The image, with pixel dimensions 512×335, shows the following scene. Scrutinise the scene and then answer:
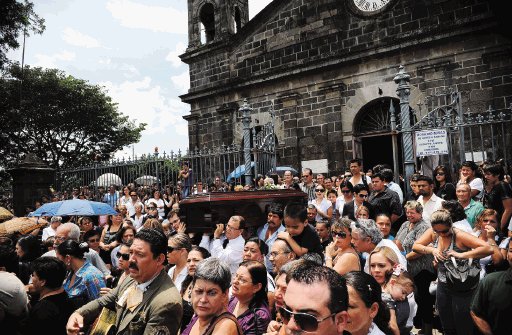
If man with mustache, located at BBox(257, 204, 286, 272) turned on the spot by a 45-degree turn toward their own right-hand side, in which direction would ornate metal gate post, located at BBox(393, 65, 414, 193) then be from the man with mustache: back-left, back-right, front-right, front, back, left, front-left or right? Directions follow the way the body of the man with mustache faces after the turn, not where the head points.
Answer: back-right

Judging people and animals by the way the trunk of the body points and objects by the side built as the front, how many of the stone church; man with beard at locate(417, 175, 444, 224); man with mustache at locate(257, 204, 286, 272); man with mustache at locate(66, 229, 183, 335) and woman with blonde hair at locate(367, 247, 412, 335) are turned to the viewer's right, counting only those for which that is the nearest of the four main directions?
0

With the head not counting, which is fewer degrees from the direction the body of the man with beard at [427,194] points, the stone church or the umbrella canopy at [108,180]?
the umbrella canopy

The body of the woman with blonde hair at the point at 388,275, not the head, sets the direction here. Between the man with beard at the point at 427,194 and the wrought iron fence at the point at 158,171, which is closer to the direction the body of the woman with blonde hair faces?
the wrought iron fence

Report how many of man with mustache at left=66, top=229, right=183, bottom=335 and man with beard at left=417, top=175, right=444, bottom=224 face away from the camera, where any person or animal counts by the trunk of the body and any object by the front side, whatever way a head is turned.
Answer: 0

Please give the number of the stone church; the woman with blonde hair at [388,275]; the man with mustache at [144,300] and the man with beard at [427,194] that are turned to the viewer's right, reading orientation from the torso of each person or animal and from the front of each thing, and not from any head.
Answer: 0

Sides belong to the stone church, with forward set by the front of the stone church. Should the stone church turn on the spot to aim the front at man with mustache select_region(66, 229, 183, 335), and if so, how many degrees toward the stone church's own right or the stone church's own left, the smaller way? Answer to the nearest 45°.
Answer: approximately 45° to the stone church's own left

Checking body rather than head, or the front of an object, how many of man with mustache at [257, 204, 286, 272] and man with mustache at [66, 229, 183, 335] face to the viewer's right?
0

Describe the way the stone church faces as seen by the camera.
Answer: facing the viewer and to the left of the viewer

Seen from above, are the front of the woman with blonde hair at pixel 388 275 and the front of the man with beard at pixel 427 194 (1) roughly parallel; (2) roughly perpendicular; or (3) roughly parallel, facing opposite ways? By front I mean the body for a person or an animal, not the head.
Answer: roughly parallel

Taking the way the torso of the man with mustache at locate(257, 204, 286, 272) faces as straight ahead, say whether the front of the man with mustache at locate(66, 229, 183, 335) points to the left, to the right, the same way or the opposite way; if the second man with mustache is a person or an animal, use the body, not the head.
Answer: the same way

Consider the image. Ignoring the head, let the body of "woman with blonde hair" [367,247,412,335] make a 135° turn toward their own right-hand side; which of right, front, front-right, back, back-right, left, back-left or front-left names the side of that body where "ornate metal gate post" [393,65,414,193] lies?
front

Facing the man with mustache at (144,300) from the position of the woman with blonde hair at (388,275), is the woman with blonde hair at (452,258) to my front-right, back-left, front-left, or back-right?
back-right

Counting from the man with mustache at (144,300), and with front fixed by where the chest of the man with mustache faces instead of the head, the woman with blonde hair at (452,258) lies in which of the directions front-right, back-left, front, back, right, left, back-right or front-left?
back-left

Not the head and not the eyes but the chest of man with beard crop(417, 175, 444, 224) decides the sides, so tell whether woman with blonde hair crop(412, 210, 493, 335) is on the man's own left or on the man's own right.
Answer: on the man's own left

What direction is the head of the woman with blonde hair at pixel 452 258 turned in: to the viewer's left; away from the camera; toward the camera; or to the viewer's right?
toward the camera

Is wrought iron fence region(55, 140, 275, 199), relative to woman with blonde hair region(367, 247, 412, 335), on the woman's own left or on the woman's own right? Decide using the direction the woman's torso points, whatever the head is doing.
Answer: on the woman's own right

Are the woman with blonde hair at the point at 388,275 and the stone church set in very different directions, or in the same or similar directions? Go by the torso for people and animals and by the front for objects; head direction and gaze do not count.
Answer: same or similar directions

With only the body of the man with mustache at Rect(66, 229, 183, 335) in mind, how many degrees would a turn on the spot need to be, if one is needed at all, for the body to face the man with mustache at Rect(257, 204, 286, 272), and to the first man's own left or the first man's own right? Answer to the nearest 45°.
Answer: approximately 180°
